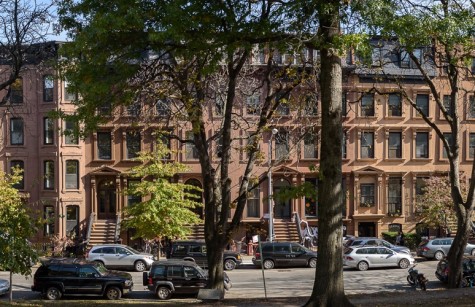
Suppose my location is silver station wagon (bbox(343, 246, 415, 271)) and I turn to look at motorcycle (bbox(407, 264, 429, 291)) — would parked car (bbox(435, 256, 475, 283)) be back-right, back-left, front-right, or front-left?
front-left

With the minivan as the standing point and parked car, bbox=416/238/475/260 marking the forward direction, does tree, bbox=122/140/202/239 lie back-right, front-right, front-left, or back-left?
back-left

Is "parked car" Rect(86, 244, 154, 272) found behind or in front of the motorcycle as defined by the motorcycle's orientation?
in front

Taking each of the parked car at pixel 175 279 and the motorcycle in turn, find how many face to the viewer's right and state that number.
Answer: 1
